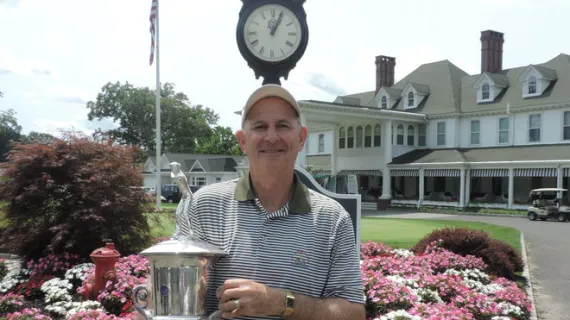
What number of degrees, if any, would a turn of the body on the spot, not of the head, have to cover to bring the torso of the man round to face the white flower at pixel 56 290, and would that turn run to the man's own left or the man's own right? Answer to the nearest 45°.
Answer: approximately 135° to the man's own right

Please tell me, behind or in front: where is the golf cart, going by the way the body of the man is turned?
behind

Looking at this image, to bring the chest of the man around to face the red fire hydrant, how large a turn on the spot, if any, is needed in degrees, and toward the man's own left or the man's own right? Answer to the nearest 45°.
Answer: approximately 135° to the man's own right

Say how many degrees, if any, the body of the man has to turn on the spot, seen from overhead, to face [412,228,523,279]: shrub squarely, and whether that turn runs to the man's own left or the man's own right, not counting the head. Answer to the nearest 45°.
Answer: approximately 135° to the man's own left

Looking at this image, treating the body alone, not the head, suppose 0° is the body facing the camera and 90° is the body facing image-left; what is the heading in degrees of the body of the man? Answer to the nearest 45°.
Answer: approximately 0°
